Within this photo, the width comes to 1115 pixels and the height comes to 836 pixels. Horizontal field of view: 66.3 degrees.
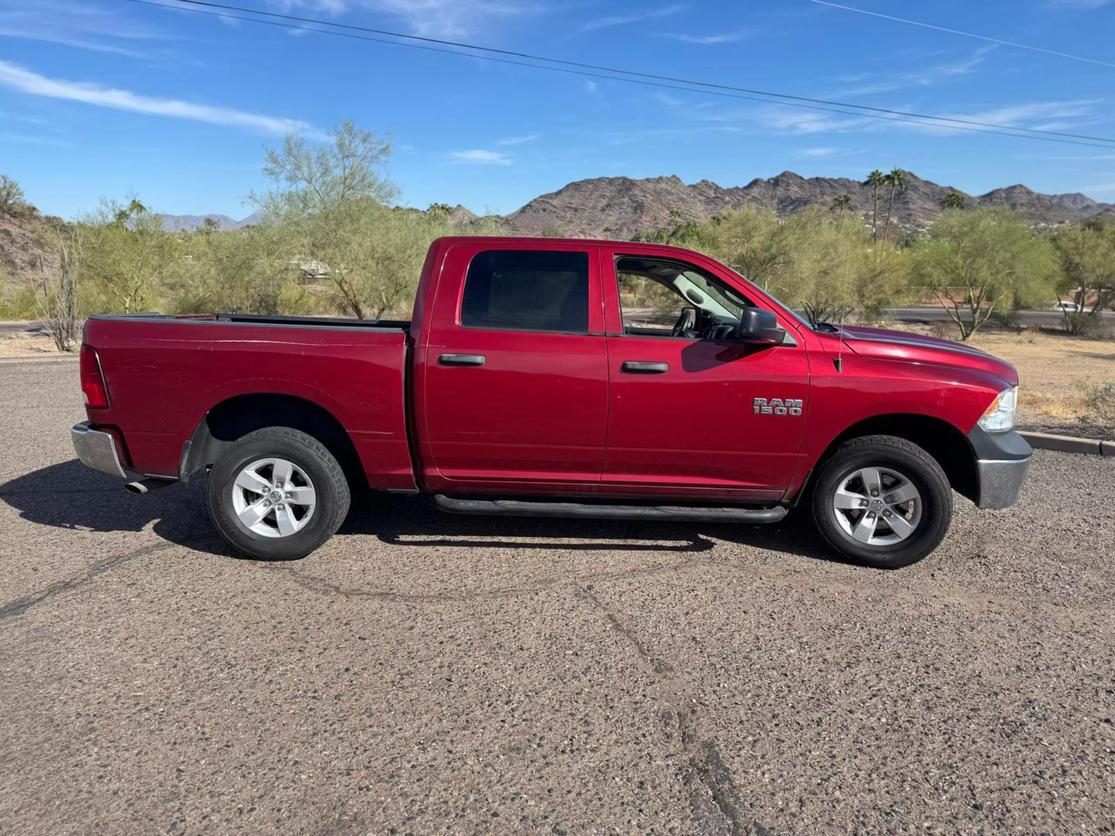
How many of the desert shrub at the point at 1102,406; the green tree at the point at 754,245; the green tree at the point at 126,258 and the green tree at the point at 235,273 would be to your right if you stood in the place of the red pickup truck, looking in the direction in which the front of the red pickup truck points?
0

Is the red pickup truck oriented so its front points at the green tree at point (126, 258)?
no

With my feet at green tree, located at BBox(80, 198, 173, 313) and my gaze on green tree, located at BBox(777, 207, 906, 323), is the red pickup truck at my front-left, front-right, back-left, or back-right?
front-right

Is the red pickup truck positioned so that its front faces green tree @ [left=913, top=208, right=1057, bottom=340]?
no

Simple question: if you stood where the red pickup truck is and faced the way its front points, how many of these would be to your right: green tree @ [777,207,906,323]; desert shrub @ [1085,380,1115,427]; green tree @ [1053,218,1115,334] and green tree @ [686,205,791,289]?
0

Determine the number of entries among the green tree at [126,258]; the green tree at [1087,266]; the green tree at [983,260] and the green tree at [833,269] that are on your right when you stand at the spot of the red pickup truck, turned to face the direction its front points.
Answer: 0

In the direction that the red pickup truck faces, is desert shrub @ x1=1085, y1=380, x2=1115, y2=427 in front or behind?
in front

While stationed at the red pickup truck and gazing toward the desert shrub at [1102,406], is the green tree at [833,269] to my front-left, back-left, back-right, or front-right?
front-left

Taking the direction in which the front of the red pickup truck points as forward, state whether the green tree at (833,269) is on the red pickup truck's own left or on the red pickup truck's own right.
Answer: on the red pickup truck's own left

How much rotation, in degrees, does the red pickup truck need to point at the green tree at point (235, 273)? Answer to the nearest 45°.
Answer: approximately 135° to its left

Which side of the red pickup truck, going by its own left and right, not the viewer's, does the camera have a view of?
right

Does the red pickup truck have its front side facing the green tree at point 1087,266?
no

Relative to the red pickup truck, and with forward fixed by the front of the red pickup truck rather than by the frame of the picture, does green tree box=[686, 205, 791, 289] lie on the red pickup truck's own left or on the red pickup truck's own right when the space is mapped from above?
on the red pickup truck's own left

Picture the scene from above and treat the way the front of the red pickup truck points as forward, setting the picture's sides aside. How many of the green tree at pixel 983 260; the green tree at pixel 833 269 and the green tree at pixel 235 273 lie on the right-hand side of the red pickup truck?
0
